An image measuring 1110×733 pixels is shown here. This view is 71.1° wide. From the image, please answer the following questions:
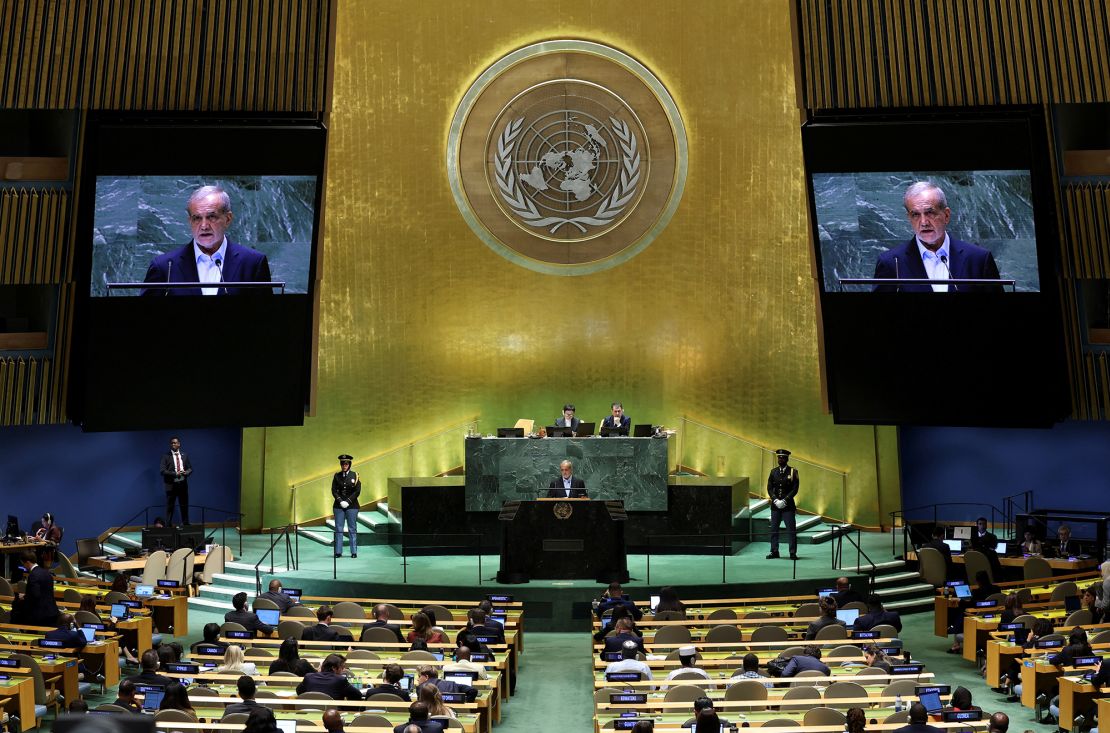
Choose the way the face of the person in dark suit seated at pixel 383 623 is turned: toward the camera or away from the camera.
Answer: away from the camera

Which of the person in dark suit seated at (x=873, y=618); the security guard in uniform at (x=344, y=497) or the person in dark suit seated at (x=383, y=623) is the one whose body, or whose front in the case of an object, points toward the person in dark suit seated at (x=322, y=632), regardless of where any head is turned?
the security guard in uniform

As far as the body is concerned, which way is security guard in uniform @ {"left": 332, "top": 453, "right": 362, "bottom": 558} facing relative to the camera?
toward the camera

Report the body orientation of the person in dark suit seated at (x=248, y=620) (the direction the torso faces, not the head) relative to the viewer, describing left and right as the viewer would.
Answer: facing away from the viewer and to the right of the viewer

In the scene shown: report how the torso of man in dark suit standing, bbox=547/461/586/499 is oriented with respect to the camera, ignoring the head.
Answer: toward the camera

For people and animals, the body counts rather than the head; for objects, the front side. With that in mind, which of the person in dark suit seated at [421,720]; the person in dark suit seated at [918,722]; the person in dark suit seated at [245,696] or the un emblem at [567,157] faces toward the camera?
the un emblem

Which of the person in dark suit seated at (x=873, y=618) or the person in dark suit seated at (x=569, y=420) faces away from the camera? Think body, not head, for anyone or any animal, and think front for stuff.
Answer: the person in dark suit seated at (x=873, y=618)

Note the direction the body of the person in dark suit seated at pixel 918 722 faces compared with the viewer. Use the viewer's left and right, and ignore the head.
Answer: facing away from the viewer

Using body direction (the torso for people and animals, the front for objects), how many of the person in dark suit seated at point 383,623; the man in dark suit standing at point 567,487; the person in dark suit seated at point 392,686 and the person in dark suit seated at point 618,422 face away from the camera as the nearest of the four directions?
2

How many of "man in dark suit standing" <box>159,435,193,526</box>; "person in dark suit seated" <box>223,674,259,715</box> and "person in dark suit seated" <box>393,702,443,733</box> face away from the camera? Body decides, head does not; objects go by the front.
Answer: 2

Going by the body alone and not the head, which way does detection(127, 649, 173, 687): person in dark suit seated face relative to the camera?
away from the camera

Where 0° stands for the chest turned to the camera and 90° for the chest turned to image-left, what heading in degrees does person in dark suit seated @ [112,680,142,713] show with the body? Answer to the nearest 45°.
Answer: approximately 225°

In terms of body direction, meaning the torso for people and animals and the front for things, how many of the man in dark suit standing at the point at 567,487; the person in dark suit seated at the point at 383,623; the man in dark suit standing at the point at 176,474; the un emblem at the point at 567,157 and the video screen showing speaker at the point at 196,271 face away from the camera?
1

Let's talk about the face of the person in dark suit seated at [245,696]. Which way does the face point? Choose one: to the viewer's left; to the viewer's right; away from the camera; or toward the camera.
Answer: away from the camera

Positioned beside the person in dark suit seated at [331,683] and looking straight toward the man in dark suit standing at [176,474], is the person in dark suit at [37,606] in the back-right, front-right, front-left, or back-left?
front-left

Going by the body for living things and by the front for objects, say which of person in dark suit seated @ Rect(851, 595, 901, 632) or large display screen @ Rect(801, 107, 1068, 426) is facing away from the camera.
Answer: the person in dark suit seated

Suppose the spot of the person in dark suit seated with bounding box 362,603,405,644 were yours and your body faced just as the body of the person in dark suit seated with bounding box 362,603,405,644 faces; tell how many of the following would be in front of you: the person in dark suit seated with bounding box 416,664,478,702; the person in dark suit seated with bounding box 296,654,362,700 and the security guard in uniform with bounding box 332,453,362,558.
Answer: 1

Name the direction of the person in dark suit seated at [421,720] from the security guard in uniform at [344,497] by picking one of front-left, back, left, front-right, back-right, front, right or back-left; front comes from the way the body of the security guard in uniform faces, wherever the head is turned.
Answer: front

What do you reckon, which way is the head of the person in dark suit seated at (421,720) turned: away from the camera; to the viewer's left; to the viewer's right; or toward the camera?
away from the camera

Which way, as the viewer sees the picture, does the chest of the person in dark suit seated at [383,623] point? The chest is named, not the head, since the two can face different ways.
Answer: away from the camera

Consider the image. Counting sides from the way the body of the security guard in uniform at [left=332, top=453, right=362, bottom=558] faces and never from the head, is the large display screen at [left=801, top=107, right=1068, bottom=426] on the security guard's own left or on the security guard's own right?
on the security guard's own left

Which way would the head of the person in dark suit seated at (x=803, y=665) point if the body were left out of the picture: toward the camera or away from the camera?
away from the camera
